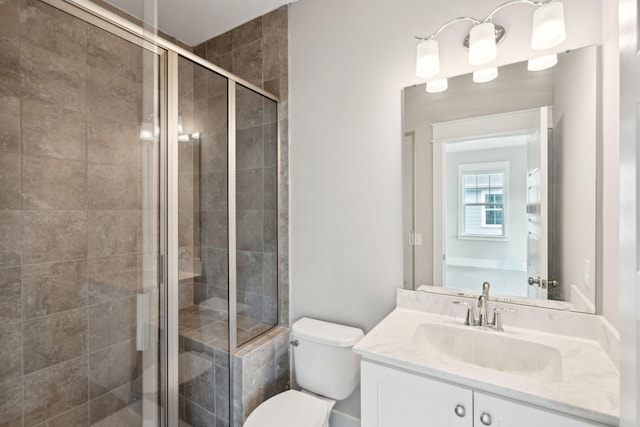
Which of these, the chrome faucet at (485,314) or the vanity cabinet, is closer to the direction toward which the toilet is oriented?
the vanity cabinet

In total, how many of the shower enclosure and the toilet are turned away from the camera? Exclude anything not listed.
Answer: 0

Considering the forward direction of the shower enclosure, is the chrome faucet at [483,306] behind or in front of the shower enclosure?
in front

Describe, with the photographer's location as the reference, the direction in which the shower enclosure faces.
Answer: facing the viewer and to the right of the viewer

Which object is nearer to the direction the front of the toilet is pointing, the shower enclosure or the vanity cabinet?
the shower enclosure

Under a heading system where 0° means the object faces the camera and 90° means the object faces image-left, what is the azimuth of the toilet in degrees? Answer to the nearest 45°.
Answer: approximately 45°

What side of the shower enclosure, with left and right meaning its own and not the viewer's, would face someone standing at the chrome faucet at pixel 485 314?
front

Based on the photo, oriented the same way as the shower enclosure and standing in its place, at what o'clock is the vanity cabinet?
The vanity cabinet is roughly at 12 o'clock from the shower enclosure.

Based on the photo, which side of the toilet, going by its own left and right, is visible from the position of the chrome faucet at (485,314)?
left
